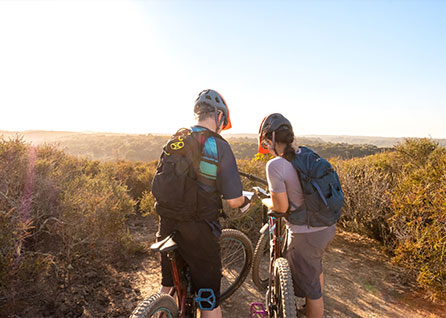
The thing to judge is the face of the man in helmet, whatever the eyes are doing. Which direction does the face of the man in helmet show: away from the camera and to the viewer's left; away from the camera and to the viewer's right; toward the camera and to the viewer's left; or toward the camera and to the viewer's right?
away from the camera and to the viewer's right

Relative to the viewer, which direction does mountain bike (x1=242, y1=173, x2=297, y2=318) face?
away from the camera

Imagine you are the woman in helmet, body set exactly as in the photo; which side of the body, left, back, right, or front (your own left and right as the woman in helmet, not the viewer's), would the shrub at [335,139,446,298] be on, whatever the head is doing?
right

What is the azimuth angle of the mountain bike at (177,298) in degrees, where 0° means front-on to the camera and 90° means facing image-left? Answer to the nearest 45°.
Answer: approximately 225°

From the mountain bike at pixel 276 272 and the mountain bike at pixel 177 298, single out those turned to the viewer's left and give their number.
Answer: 0

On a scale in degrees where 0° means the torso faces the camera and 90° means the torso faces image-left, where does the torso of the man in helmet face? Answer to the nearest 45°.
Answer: approximately 225°

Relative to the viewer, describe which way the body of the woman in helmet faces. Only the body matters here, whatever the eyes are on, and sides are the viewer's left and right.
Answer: facing away from the viewer and to the left of the viewer

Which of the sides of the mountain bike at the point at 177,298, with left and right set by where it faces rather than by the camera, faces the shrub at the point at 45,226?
left

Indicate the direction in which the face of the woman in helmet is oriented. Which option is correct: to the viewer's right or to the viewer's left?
to the viewer's left

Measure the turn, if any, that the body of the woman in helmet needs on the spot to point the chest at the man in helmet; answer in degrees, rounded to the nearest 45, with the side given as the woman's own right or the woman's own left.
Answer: approximately 90° to the woman's own left

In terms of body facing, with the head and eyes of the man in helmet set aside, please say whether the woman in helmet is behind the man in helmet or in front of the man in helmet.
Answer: in front
